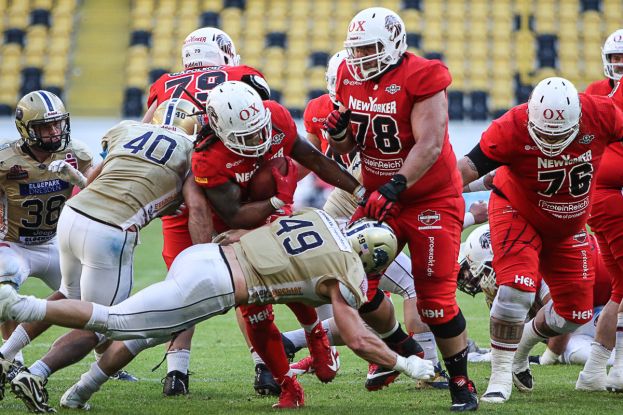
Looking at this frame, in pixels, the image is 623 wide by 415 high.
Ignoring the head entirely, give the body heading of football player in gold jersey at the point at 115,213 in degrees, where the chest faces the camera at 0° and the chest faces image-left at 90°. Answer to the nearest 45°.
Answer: approximately 225°

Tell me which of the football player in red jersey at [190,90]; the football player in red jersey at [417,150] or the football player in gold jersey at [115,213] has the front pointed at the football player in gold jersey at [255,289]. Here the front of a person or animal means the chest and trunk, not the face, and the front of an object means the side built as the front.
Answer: the football player in red jersey at [417,150]

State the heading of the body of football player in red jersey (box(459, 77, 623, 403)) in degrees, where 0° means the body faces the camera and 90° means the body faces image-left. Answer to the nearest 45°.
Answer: approximately 0°

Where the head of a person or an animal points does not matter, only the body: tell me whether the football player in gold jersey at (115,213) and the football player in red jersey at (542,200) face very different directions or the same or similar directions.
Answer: very different directions

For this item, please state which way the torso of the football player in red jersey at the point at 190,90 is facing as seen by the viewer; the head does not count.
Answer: away from the camera

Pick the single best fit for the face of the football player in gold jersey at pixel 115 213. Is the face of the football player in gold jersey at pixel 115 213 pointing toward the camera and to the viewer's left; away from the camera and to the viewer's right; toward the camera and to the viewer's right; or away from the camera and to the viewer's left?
away from the camera and to the viewer's right

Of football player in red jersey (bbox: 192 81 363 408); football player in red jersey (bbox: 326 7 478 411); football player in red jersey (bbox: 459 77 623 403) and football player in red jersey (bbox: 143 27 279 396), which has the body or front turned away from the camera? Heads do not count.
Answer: football player in red jersey (bbox: 143 27 279 396)

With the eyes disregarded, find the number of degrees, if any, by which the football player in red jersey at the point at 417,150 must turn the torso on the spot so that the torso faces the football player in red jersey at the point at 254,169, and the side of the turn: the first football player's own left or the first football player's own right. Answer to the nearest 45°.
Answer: approximately 45° to the first football player's own right

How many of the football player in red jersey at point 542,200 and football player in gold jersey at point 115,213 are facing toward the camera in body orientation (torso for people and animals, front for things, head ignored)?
1

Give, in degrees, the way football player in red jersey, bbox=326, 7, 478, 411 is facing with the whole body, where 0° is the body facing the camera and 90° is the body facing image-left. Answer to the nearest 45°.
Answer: approximately 45°

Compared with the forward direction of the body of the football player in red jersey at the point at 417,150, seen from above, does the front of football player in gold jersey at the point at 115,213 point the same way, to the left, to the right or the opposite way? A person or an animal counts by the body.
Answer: the opposite way

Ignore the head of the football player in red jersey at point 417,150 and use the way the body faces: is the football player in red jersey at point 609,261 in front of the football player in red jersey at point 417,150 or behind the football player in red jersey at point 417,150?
behind

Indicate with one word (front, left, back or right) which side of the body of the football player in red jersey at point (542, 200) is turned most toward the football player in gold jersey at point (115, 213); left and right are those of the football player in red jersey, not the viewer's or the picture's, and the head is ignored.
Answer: right
